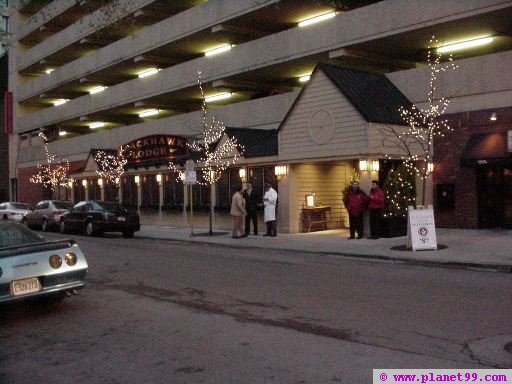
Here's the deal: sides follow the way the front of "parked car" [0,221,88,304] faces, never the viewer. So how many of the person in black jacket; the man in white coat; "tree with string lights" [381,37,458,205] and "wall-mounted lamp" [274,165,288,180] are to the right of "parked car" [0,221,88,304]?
4

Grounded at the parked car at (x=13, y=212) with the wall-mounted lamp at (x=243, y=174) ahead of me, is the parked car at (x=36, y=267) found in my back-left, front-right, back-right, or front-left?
front-right

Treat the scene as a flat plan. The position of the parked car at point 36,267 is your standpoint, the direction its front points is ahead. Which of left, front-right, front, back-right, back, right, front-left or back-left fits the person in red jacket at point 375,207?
right

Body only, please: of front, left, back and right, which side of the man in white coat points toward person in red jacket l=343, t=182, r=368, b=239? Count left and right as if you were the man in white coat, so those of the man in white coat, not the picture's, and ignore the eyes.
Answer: left

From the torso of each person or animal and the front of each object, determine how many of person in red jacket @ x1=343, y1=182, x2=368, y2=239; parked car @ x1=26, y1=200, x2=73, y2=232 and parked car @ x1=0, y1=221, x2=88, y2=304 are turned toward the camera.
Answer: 1

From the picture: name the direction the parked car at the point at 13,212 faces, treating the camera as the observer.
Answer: facing away from the viewer and to the left of the viewer

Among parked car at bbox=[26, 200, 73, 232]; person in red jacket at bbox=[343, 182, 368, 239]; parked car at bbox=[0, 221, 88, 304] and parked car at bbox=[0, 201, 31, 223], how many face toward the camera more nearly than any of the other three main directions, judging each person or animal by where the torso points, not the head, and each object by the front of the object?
1

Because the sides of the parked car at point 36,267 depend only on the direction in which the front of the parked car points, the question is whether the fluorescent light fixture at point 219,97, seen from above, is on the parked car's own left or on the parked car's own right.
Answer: on the parked car's own right

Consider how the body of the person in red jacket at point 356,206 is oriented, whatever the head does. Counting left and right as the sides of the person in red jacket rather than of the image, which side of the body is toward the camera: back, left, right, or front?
front

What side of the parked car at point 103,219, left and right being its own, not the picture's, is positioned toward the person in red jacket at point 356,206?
back

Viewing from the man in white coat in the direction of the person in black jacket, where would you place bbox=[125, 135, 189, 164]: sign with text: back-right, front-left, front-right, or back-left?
front-right

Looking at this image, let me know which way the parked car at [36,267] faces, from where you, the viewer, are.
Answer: facing away from the viewer and to the left of the viewer

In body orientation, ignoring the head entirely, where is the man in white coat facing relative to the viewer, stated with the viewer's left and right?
facing the viewer and to the left of the viewer

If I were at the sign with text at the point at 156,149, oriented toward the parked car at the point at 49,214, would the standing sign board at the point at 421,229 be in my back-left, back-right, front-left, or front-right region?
back-left

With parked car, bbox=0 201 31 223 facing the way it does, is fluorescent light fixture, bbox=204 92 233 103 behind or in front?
behind

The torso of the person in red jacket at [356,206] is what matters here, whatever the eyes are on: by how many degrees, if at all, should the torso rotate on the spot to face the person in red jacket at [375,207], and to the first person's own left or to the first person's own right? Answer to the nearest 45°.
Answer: approximately 45° to the first person's own left
